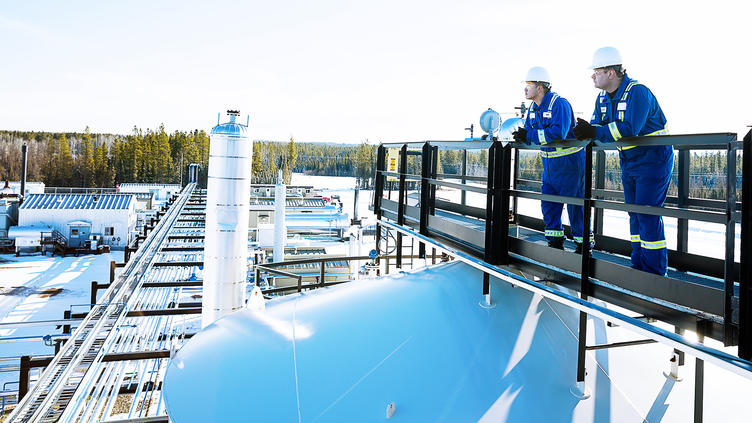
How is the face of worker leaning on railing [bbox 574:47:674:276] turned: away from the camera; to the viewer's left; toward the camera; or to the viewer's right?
to the viewer's left

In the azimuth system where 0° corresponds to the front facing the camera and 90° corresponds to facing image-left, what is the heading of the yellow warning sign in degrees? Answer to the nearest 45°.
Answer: approximately 0°

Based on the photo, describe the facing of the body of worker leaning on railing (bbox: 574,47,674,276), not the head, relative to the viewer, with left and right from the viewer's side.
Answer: facing the viewer and to the left of the viewer

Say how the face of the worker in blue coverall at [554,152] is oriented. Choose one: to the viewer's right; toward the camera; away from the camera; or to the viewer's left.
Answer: to the viewer's left

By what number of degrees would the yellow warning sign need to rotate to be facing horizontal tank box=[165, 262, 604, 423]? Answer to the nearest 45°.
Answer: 0° — it already faces it
